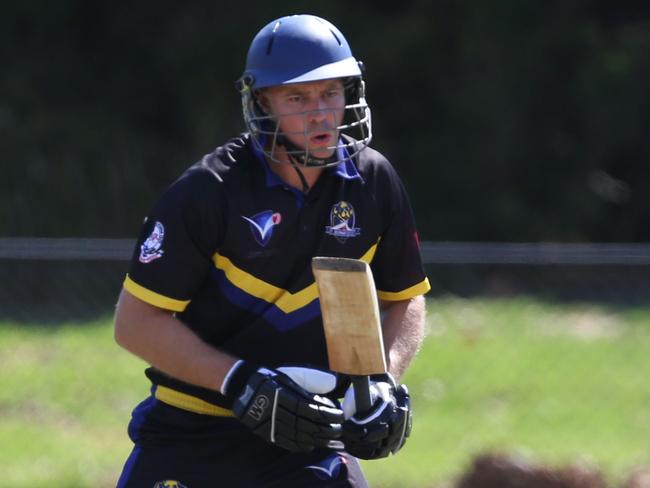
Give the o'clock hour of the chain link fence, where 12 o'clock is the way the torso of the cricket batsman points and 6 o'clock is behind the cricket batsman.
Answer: The chain link fence is roughly at 7 o'clock from the cricket batsman.

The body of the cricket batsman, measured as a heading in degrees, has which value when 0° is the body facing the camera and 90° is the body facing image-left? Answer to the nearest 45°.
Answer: approximately 315°
